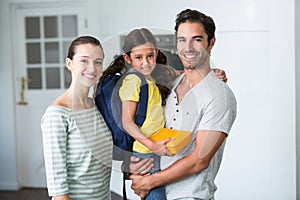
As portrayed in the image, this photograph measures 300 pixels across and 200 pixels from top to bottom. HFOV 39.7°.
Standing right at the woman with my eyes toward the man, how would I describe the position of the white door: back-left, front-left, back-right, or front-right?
back-left

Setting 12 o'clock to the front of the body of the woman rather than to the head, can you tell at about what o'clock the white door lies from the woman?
The white door is roughly at 7 o'clock from the woman.

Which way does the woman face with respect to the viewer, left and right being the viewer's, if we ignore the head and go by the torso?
facing the viewer and to the right of the viewer

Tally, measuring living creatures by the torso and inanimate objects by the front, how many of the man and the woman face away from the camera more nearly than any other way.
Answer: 0

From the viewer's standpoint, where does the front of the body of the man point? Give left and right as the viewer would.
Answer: facing the viewer and to the left of the viewer

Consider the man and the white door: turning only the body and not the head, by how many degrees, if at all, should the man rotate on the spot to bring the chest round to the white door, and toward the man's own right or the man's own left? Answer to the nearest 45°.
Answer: approximately 90° to the man's own right
